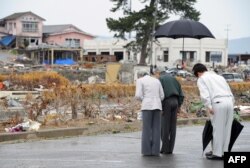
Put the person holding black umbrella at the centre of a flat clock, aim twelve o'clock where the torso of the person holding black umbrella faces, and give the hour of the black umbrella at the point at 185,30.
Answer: The black umbrella is roughly at 1 o'clock from the person holding black umbrella.

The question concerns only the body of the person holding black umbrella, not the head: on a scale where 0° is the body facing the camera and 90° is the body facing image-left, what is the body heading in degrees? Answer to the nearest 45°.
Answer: approximately 135°
